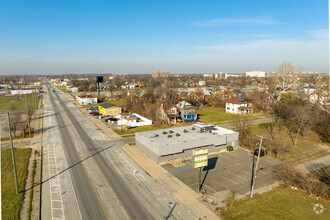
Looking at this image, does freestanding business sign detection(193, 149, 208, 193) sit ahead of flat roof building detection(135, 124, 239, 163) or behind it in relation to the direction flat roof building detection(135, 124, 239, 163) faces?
ahead
